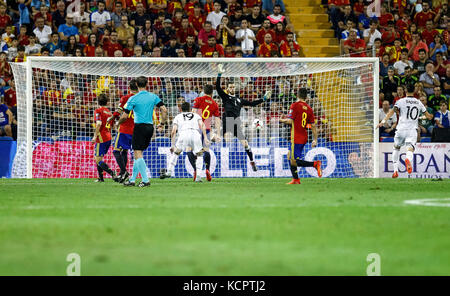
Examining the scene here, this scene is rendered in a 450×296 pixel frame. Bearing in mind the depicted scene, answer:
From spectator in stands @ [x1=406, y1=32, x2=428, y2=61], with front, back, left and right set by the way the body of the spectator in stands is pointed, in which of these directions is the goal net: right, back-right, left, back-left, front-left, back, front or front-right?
front-right

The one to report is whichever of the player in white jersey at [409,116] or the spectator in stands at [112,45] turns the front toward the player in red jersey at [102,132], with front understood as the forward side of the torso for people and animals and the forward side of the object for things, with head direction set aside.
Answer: the spectator in stands

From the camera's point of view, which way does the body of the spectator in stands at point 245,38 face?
toward the camera

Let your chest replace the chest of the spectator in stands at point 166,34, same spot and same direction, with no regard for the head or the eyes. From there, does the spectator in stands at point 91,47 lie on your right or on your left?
on your right

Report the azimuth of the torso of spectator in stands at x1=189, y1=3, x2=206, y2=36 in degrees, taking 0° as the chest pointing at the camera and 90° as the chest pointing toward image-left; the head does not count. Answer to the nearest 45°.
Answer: approximately 0°

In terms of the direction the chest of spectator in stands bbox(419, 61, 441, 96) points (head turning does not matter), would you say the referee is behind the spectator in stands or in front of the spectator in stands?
in front

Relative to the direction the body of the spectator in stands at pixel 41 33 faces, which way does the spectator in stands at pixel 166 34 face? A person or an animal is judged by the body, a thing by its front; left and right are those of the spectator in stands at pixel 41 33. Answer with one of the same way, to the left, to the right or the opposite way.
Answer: the same way

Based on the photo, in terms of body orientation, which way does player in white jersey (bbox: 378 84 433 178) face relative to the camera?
away from the camera

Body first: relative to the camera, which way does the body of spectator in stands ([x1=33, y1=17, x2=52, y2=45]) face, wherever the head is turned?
toward the camera

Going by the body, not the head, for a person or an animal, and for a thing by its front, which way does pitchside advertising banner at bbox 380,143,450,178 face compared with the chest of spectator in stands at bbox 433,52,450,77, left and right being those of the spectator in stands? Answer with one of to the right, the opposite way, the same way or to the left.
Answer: the same way

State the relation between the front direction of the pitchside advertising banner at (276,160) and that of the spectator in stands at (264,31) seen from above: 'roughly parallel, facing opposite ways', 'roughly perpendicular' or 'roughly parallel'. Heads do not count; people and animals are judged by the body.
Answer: roughly parallel

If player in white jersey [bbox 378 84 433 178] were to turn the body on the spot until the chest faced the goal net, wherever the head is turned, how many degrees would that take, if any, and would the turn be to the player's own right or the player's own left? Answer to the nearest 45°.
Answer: approximately 90° to the player's own left

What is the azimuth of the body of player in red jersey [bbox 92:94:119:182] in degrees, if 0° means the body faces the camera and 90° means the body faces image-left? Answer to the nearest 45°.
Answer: approximately 135°

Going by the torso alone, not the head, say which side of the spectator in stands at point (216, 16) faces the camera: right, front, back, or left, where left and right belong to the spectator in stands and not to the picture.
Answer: front

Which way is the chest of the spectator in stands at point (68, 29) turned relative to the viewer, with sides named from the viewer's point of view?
facing the viewer

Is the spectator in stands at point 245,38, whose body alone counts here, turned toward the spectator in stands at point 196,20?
no

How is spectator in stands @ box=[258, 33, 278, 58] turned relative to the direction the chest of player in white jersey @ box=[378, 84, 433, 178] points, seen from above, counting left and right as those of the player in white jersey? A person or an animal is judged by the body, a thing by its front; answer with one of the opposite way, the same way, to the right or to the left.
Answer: the opposite way

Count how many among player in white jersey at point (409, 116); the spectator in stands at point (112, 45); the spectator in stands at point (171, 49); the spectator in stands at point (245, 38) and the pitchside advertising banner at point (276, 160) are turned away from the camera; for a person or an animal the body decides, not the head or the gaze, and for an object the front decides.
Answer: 1

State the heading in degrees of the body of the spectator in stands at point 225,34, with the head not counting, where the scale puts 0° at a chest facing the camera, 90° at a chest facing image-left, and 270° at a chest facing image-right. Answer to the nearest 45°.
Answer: approximately 0°
